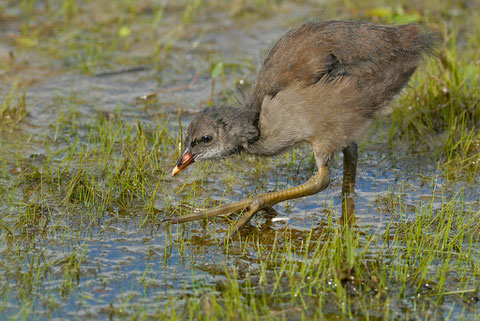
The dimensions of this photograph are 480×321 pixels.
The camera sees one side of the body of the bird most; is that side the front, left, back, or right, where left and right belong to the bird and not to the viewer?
left
